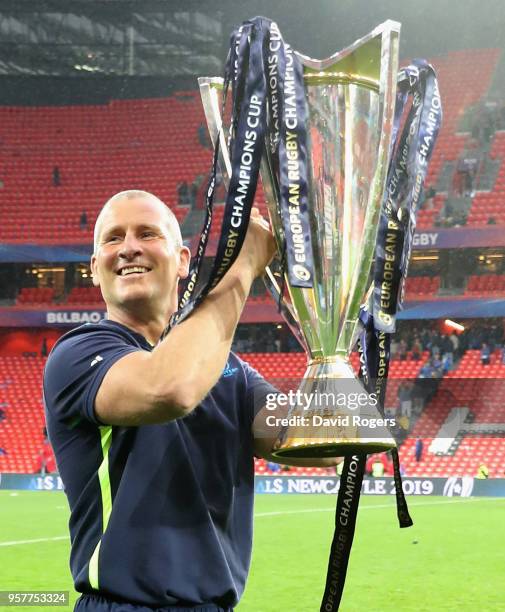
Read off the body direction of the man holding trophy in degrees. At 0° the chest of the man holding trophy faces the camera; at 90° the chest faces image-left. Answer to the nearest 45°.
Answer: approximately 315°

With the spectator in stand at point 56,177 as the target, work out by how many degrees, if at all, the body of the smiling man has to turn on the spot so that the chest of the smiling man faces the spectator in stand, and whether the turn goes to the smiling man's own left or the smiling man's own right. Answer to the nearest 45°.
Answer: approximately 135° to the smiling man's own left

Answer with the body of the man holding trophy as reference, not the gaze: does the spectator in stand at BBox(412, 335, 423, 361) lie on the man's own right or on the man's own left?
on the man's own left

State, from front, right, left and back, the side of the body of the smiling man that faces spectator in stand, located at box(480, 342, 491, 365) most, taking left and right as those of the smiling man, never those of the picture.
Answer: left
